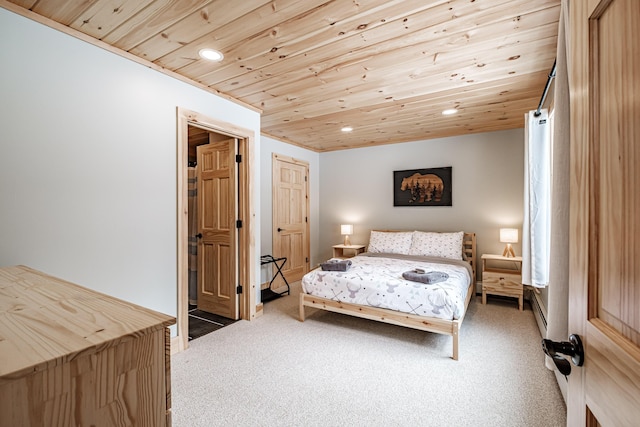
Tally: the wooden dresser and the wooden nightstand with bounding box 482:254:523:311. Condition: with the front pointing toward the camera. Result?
1

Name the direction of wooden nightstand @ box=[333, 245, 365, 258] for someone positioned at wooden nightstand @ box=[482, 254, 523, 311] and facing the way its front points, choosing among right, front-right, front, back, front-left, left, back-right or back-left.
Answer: right

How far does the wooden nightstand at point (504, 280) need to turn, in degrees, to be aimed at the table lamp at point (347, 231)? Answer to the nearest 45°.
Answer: approximately 90° to its right

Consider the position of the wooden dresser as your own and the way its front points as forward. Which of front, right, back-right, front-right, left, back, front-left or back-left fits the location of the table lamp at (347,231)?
front

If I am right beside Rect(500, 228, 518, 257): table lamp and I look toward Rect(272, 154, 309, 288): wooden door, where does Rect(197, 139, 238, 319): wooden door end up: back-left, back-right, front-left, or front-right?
front-left

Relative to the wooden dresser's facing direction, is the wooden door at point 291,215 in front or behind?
in front

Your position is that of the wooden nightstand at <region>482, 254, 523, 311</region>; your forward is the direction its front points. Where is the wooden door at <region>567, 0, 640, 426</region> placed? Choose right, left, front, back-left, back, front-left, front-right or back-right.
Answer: front

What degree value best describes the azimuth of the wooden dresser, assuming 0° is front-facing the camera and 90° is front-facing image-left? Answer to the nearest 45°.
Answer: approximately 225°

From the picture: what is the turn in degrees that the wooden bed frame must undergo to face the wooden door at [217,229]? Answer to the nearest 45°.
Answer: approximately 45° to its right

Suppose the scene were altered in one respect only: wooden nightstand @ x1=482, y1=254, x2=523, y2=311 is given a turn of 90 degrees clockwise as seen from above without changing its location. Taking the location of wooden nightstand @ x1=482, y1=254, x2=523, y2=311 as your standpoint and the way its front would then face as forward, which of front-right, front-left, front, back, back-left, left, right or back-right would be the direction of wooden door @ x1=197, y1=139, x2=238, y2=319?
front-left

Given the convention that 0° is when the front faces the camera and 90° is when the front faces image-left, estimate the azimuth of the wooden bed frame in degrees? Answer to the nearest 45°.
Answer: approximately 45°

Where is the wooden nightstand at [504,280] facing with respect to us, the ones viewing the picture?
facing the viewer

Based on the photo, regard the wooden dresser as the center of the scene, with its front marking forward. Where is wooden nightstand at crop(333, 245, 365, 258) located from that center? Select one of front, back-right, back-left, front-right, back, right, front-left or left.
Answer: front

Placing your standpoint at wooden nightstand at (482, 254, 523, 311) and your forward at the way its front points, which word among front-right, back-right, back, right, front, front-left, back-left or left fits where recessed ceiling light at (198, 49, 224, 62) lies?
front-right

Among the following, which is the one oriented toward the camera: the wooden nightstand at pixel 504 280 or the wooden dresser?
the wooden nightstand
